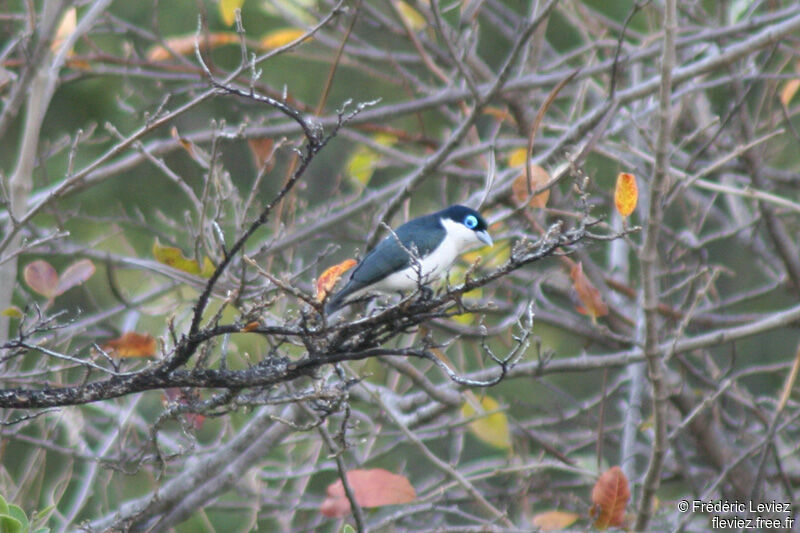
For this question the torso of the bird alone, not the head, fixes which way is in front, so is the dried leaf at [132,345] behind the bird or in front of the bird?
behind

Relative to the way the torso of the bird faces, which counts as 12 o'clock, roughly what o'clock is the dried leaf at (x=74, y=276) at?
The dried leaf is roughly at 5 o'clock from the bird.

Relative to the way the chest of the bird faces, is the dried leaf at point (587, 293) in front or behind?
in front

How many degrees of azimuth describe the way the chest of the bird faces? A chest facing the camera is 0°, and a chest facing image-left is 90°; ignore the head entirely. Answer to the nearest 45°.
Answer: approximately 270°

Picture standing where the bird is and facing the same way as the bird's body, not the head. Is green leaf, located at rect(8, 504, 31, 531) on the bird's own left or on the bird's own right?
on the bird's own right

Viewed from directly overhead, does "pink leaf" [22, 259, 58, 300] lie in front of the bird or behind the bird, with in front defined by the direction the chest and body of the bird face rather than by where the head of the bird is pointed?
behind

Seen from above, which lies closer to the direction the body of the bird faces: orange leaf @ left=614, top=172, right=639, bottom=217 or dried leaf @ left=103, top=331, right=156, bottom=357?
the orange leaf

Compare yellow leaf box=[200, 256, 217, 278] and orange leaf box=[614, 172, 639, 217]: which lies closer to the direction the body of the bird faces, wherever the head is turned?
the orange leaf

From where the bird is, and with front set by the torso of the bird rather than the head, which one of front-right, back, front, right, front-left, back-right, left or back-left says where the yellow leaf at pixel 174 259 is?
back-right
